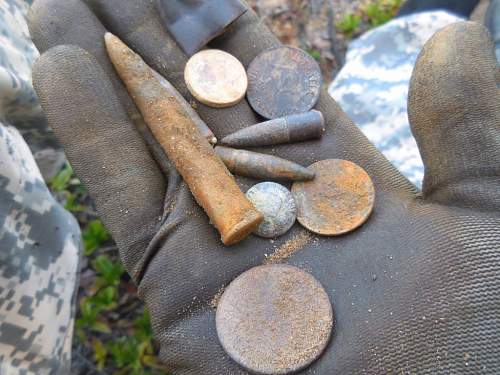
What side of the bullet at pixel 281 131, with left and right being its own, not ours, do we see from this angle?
left

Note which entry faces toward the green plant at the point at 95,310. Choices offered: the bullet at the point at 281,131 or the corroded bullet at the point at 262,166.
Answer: the bullet

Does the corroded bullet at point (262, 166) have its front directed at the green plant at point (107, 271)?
no

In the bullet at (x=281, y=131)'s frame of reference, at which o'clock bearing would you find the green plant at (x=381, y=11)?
The green plant is roughly at 4 o'clock from the bullet.

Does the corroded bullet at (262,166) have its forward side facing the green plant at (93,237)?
no

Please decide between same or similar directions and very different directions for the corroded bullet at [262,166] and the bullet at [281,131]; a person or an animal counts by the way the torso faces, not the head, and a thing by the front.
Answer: very different directions

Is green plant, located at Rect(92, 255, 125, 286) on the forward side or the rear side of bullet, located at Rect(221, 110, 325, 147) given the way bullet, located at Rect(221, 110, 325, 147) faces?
on the forward side

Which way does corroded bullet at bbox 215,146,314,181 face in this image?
to the viewer's right

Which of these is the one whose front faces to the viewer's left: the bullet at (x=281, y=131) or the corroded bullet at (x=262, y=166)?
the bullet

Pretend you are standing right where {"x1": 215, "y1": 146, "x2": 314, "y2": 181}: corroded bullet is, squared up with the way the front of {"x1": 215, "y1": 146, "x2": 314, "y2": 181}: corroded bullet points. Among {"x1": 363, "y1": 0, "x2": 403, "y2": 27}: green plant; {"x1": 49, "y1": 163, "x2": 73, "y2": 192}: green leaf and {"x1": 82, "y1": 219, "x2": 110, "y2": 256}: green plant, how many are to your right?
0

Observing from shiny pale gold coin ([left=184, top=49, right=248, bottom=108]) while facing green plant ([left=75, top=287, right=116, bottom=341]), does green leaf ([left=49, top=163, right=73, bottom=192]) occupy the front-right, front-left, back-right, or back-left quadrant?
front-right

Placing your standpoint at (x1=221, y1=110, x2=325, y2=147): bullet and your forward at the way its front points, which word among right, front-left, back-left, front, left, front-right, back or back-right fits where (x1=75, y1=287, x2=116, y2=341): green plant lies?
front
